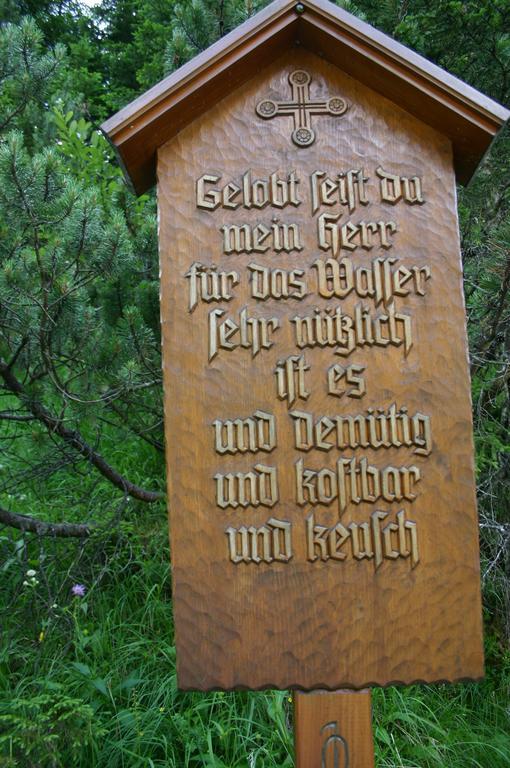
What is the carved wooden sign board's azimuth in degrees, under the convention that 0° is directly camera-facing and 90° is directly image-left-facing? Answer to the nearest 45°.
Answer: approximately 0°

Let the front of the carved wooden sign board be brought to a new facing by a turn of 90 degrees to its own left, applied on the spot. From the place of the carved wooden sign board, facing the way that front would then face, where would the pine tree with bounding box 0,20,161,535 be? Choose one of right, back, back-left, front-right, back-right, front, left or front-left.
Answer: back-left
